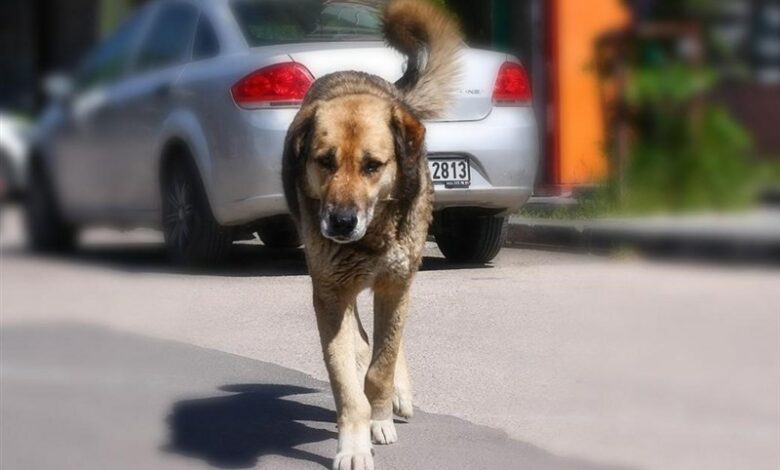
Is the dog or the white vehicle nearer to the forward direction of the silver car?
the white vehicle

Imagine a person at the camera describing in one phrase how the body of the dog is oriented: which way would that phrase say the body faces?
toward the camera

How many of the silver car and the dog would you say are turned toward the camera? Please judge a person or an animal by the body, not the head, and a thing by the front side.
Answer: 1

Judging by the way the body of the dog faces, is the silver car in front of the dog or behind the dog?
behind

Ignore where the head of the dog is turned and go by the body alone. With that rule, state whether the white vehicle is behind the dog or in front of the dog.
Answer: behind

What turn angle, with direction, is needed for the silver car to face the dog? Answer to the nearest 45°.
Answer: approximately 135° to its left

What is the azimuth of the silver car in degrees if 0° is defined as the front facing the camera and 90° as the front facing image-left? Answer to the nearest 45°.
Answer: approximately 135°
